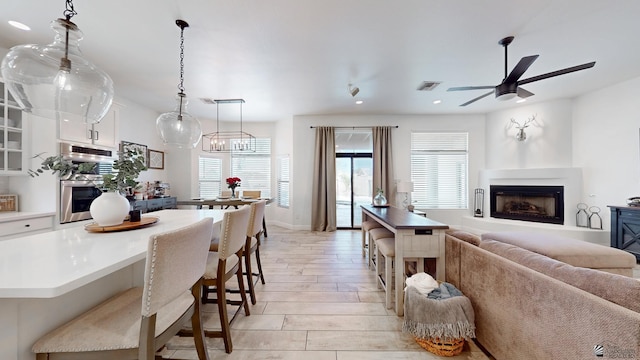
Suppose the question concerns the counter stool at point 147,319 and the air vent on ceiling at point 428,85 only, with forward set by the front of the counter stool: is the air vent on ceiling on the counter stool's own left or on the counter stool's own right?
on the counter stool's own right

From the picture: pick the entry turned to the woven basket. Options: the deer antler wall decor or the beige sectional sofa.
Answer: the deer antler wall decor

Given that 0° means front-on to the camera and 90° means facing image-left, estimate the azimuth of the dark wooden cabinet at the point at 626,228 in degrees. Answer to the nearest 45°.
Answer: approximately 45°

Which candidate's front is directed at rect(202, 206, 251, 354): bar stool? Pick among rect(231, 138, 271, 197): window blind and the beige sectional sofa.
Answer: the window blind

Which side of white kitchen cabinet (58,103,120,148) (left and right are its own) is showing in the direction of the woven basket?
front

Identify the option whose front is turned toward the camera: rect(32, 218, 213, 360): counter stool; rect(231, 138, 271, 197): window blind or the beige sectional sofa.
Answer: the window blind

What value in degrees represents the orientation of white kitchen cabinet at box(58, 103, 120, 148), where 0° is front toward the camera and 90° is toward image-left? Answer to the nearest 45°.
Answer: approximately 315°

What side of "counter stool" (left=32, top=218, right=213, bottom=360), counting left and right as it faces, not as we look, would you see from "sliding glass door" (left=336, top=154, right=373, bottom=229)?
right

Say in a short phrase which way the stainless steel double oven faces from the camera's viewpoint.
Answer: facing the viewer and to the right of the viewer

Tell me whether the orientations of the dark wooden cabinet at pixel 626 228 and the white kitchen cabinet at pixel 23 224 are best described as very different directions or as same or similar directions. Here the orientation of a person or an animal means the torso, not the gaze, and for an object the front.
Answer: very different directions

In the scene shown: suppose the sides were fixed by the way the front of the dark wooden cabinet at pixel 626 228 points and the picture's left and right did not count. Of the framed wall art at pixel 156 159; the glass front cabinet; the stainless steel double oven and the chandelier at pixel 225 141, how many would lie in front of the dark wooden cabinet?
4
